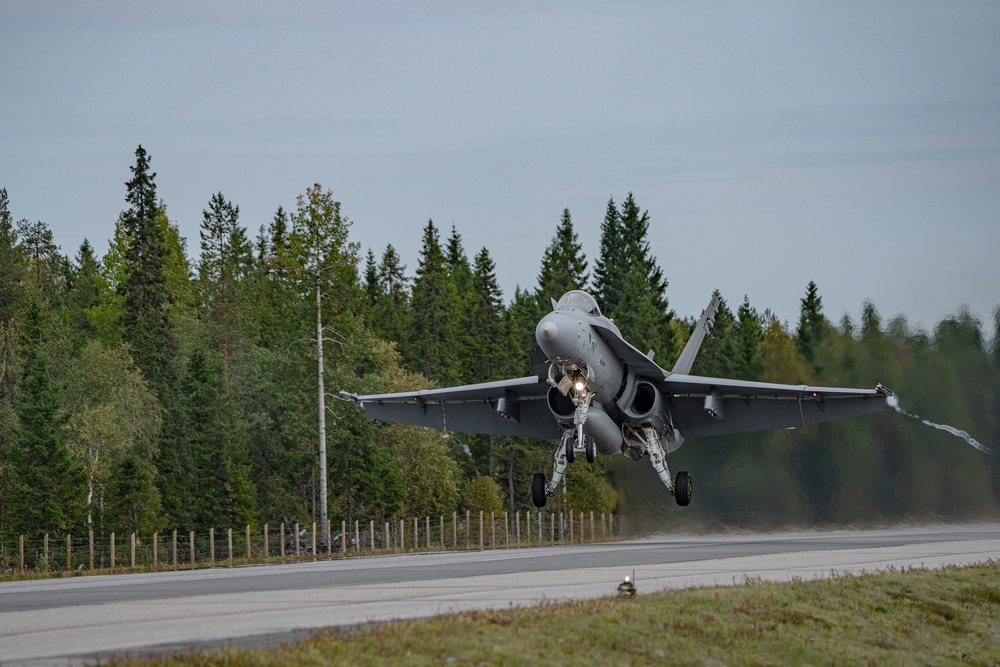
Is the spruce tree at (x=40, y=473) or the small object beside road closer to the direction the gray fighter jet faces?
the small object beside road

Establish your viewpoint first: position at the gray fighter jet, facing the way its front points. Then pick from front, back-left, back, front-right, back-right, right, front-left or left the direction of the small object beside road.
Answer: front

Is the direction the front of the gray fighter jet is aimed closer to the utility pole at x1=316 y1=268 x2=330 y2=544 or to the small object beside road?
the small object beside road

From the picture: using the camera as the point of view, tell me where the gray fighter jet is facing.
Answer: facing the viewer

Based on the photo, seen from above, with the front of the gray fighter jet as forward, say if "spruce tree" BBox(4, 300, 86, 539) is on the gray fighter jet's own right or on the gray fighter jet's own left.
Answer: on the gray fighter jet's own right

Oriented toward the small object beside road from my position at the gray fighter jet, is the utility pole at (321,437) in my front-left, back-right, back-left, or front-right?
back-right

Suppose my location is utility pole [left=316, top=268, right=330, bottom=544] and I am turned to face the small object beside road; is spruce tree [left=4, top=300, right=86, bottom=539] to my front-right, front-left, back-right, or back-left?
back-right

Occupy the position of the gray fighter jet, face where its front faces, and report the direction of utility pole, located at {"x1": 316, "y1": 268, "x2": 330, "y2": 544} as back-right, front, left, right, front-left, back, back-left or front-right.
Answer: back-right
